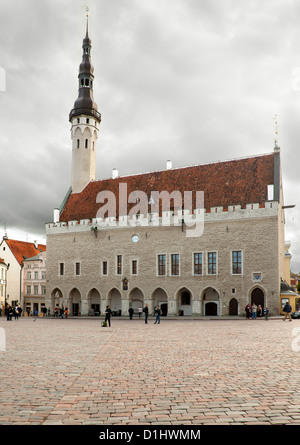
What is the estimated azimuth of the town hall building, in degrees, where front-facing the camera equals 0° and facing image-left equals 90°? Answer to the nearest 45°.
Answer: approximately 0°
